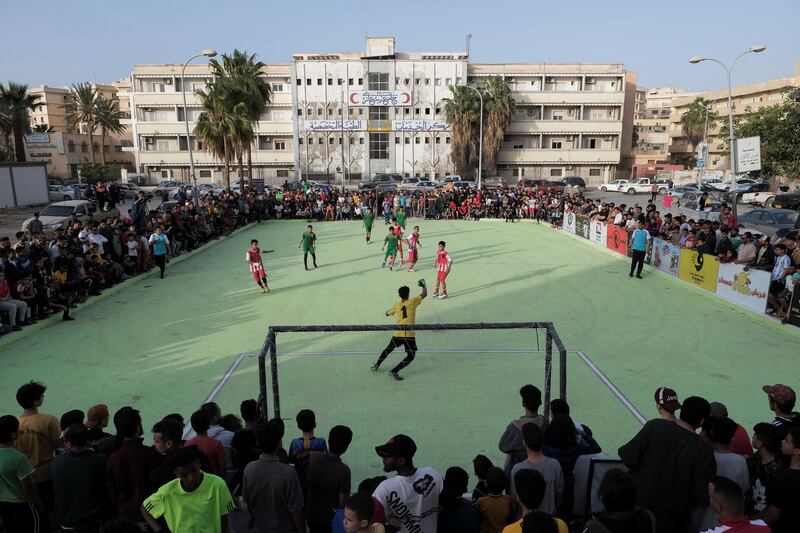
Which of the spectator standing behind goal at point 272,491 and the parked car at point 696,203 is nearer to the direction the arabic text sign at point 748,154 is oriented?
the spectator standing behind goal

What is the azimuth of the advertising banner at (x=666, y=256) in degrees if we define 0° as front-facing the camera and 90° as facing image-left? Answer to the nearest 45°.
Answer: approximately 45°

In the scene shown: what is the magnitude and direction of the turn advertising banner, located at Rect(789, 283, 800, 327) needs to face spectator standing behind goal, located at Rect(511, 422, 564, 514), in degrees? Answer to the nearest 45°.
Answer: approximately 45° to its left

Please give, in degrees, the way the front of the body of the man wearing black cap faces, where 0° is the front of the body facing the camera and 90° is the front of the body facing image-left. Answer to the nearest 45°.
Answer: approximately 135°

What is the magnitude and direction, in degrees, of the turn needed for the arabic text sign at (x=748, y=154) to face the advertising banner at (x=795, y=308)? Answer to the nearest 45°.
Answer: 0° — it already faces it

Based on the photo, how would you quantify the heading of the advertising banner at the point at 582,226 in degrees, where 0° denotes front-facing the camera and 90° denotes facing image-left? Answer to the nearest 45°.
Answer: approximately 45°

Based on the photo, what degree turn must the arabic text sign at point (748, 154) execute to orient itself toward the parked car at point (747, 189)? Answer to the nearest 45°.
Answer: approximately 180°

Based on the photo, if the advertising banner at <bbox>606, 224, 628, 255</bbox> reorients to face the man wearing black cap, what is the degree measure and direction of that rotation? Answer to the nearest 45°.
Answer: approximately 45° to its left

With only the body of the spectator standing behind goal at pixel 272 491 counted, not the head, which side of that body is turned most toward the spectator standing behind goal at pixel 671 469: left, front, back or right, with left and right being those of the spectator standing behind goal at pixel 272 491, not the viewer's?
right

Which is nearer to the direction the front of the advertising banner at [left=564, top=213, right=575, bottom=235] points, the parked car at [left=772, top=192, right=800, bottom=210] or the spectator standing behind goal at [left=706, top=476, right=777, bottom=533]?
the spectator standing behind goal

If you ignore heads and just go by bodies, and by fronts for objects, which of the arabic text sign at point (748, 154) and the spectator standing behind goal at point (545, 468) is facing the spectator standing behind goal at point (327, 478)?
the arabic text sign

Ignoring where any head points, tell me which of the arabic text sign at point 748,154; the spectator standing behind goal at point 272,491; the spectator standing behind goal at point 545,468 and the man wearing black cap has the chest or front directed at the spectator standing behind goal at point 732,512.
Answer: the arabic text sign
